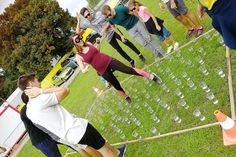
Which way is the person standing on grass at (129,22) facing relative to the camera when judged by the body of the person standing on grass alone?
toward the camera

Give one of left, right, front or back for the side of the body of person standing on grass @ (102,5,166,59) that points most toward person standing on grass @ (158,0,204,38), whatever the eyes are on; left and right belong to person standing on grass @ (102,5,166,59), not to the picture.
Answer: left

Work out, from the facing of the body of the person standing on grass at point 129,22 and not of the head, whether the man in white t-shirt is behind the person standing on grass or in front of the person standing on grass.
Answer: in front
